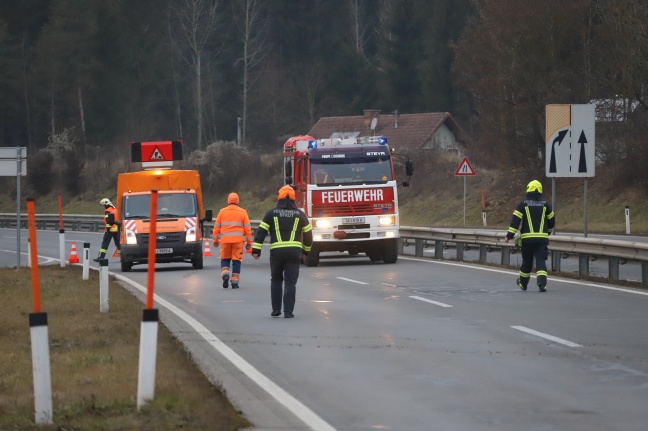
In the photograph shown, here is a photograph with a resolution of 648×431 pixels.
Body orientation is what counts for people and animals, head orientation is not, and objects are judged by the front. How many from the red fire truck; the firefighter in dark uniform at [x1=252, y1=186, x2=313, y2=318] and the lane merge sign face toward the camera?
2

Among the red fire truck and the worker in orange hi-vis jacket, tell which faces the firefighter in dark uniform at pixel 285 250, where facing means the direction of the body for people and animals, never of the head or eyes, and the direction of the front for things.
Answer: the red fire truck

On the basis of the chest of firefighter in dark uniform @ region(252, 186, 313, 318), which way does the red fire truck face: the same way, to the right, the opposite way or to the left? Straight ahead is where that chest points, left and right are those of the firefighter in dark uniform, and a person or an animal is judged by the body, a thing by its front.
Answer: the opposite way

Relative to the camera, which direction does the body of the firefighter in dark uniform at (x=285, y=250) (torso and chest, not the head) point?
away from the camera

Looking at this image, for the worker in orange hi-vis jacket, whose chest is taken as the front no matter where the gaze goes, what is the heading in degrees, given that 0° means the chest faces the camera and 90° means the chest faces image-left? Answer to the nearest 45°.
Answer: approximately 180°

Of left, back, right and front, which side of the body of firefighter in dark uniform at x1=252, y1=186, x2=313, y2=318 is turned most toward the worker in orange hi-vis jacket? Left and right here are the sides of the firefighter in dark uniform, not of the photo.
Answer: front

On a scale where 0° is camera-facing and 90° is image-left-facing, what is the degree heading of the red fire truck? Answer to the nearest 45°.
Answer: approximately 0°

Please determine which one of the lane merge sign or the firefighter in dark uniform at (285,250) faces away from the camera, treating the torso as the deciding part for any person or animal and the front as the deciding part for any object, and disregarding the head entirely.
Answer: the firefighter in dark uniform

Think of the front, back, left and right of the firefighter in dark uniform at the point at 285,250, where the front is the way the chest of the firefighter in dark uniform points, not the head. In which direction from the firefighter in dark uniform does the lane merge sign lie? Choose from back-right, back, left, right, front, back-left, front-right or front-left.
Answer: front-right
